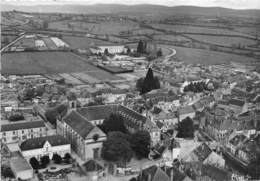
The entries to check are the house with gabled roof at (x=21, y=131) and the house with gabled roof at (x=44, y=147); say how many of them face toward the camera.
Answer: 2

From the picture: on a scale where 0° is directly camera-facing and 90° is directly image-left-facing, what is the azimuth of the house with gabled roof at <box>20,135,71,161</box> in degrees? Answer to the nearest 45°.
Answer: approximately 0°

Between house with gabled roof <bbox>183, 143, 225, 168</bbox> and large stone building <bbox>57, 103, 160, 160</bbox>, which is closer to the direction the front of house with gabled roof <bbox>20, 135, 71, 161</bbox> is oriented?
the house with gabled roof

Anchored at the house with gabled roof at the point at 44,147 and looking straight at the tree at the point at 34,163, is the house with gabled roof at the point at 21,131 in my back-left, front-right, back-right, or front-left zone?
back-right

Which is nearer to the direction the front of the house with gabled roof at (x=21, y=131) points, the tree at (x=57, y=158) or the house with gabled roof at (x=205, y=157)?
the tree

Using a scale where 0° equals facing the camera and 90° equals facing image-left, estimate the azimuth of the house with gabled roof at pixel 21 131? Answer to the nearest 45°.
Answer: approximately 0°

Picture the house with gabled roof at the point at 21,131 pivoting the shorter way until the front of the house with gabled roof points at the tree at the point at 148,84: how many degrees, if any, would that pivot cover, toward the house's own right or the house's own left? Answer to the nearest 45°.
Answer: approximately 135° to the house's own left

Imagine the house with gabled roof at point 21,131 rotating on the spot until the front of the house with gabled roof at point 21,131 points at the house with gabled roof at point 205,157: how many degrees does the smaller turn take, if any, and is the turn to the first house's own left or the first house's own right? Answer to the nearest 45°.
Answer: approximately 45° to the first house's own left
